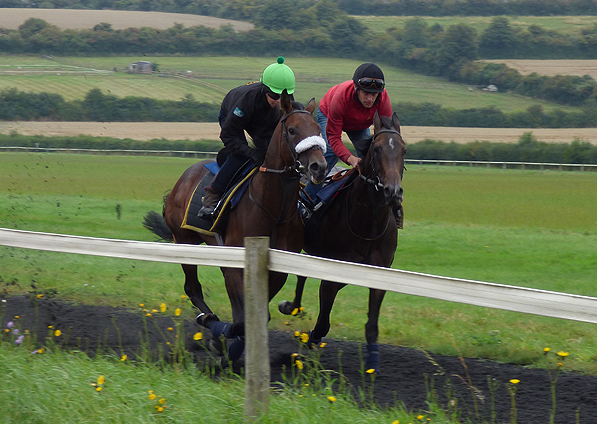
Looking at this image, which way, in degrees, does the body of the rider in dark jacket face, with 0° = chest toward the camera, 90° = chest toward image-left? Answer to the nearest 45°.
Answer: approximately 315°

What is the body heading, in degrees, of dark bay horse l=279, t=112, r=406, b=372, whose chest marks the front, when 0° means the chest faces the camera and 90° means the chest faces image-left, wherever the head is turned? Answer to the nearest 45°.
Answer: approximately 315°

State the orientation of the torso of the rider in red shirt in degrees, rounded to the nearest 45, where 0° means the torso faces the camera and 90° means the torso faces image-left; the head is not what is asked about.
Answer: approximately 315°

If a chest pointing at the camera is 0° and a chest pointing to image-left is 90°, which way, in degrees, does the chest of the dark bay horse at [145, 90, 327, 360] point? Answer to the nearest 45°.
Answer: approximately 315°

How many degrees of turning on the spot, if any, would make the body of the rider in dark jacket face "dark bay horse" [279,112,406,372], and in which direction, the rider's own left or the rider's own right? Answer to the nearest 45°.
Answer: approximately 45° to the rider's own left
